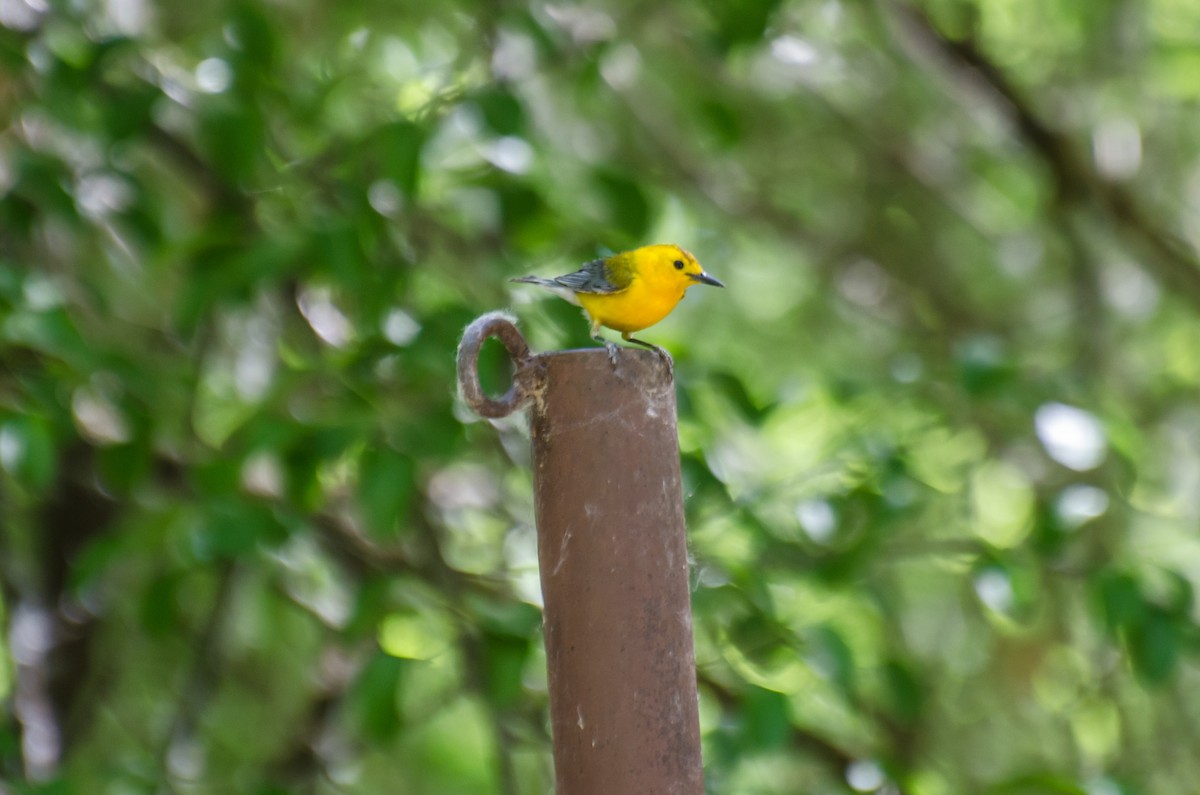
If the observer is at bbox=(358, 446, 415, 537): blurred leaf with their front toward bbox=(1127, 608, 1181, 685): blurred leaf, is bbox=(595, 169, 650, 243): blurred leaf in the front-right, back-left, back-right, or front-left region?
front-left

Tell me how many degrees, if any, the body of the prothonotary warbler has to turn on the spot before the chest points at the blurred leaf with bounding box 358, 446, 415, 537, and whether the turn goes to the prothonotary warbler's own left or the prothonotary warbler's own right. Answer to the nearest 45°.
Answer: approximately 90° to the prothonotary warbler's own left

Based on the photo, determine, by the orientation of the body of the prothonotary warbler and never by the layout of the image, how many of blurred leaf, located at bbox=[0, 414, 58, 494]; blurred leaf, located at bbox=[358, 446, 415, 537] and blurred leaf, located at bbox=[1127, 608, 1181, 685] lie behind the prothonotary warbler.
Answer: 2

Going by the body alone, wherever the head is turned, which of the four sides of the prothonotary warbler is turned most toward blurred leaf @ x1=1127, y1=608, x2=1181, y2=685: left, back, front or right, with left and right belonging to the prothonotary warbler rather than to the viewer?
left

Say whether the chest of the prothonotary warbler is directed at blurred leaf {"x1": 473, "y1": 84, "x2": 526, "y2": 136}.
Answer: no

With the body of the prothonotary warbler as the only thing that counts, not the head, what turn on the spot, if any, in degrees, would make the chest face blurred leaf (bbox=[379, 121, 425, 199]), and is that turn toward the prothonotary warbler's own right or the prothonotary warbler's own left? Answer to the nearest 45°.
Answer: approximately 135° to the prothonotary warbler's own left

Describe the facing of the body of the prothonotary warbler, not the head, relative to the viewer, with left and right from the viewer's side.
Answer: facing to the right of the viewer

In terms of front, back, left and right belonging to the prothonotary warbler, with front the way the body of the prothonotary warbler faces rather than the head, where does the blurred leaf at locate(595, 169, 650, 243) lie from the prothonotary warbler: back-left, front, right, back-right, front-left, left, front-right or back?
left

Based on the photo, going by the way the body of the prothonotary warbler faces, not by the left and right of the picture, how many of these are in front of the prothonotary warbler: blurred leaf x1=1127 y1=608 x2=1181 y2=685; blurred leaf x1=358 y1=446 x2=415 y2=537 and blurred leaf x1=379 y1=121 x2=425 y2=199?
1

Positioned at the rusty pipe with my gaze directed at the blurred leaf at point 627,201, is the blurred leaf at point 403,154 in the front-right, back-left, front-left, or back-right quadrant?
front-left

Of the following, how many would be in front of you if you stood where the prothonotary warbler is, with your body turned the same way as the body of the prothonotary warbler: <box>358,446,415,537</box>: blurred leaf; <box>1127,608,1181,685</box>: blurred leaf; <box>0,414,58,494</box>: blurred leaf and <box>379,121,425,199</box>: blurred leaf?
1
